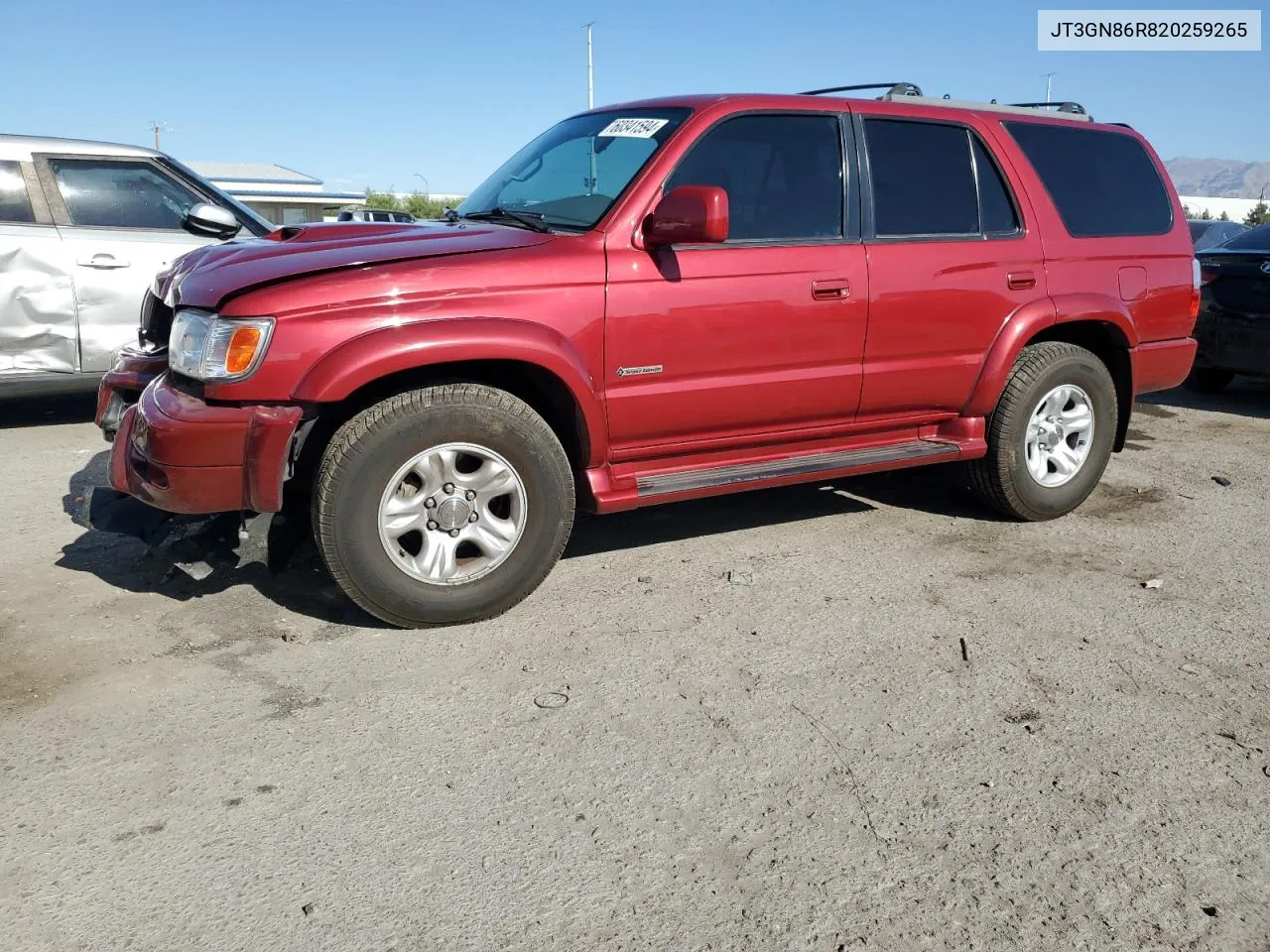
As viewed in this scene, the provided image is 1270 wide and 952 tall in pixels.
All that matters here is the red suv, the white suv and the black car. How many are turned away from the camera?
1

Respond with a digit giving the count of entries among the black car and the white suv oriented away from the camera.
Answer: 1

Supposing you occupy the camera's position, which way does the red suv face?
facing the viewer and to the left of the viewer

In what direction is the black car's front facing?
away from the camera

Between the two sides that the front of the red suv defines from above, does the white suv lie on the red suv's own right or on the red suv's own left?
on the red suv's own right

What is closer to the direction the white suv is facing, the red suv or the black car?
the black car

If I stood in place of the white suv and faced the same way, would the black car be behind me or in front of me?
in front

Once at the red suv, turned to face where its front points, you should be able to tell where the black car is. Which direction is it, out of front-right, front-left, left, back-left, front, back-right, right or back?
back

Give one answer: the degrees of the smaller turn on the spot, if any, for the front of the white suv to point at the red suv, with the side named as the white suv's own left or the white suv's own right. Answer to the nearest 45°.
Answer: approximately 45° to the white suv's own right

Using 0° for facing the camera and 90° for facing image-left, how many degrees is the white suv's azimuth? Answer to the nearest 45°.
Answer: approximately 270°

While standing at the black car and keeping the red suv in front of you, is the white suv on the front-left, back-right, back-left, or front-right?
front-right

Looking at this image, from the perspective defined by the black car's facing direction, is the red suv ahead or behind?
behind

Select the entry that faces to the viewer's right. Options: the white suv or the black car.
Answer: the white suv

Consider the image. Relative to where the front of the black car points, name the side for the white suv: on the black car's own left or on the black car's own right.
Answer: on the black car's own left
